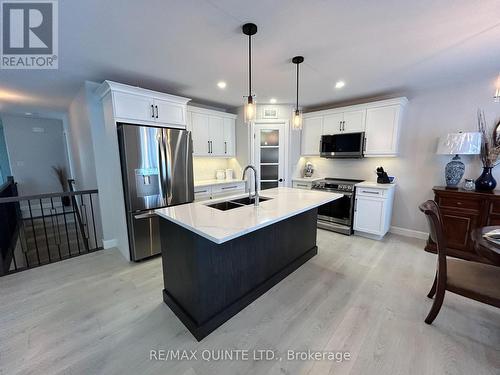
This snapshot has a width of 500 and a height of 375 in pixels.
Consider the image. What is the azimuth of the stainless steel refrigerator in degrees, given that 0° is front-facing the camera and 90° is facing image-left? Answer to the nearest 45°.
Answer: approximately 315°

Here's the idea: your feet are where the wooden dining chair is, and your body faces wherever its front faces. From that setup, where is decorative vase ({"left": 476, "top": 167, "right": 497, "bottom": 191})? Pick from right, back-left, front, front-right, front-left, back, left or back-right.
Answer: left

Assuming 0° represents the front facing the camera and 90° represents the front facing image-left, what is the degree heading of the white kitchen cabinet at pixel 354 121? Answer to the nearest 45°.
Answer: approximately 45°

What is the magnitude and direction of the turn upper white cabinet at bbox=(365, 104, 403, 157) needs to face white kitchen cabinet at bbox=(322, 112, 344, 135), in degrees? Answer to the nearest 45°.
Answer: approximately 45° to its right

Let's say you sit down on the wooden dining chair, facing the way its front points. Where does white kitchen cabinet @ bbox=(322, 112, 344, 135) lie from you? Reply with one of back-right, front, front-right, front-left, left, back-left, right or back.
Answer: back-left

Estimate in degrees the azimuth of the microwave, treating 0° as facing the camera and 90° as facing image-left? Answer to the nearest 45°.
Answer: approximately 45°

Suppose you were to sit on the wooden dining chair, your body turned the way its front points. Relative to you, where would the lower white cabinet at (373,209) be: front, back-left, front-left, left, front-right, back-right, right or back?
back-left

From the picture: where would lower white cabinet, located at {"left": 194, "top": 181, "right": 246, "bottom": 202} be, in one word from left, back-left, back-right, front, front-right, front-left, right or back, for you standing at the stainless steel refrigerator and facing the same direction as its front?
left

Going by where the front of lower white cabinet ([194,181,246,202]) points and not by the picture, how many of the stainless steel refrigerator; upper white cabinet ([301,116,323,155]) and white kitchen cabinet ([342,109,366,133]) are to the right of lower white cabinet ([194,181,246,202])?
1

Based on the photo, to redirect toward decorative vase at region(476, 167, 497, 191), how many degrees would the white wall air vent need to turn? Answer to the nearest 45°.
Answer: approximately 45° to its left

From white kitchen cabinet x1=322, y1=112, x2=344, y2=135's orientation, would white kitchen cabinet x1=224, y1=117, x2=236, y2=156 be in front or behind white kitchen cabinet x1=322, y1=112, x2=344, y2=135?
in front

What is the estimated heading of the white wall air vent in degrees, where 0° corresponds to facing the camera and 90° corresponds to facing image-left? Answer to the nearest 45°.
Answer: approximately 0°

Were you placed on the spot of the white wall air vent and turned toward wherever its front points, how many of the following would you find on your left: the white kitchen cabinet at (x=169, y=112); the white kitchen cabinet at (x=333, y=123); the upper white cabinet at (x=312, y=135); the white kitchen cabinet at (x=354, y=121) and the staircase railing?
3

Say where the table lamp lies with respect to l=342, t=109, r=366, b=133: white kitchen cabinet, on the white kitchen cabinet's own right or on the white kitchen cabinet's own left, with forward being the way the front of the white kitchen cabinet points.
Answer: on the white kitchen cabinet's own left

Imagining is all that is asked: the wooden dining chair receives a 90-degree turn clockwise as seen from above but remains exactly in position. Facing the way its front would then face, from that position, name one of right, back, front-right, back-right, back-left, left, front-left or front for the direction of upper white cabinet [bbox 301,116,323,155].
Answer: back-right

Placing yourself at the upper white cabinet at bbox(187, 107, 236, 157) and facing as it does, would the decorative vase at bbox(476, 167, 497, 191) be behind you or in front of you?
in front
